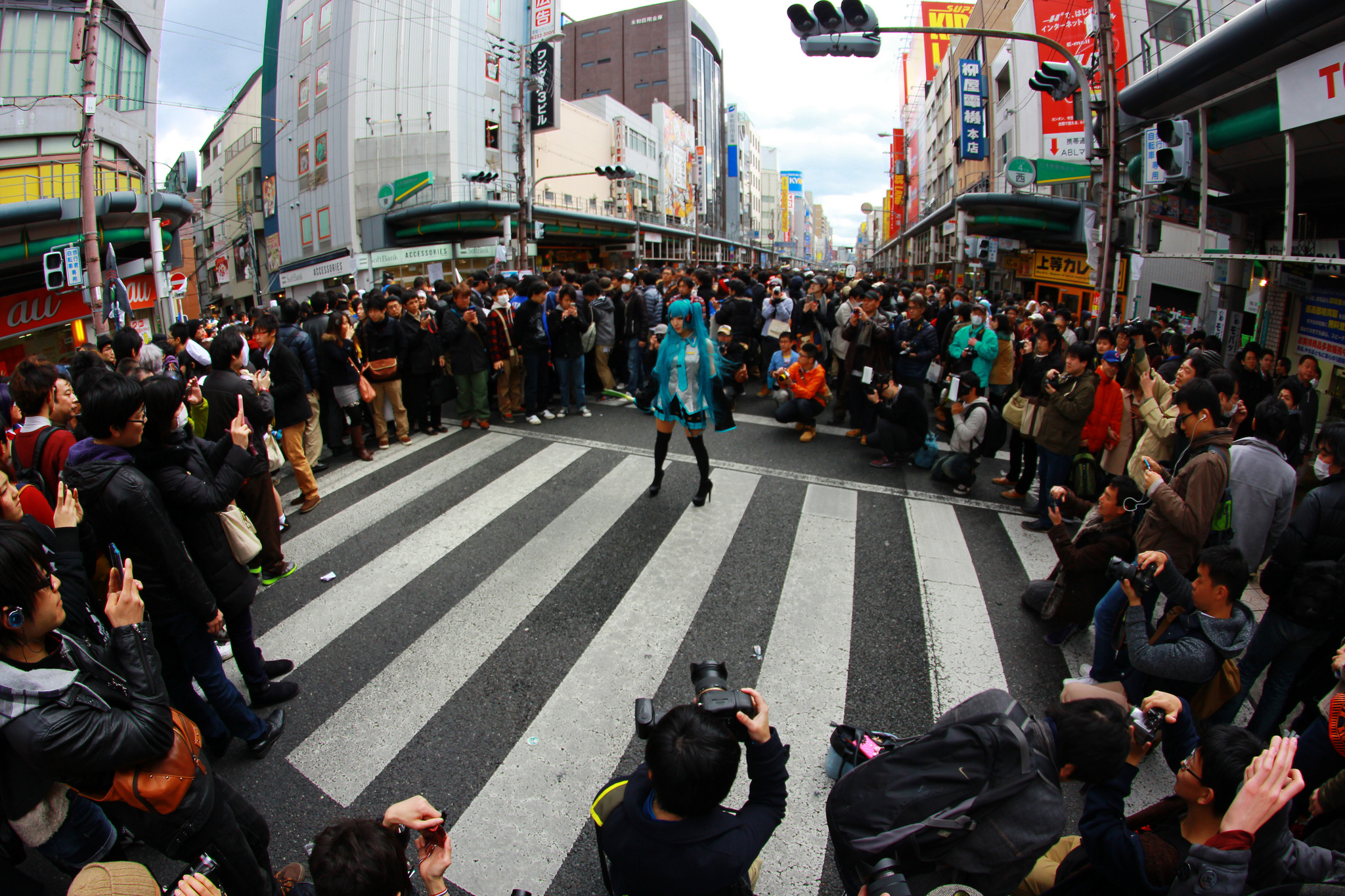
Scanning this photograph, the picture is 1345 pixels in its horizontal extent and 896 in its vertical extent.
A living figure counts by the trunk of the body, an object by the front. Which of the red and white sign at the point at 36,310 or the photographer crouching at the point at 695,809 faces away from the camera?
the photographer crouching

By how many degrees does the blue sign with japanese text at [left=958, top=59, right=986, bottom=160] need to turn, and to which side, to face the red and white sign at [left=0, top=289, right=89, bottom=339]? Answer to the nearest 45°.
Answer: approximately 45° to its right

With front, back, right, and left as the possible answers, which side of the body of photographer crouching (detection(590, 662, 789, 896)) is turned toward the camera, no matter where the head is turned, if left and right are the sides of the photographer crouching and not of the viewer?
back

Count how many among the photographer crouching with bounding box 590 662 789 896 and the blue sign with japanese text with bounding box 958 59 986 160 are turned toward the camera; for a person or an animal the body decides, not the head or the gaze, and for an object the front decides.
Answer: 1

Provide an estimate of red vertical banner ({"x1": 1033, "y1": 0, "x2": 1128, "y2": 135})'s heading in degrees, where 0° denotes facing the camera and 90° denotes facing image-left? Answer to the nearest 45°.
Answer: approximately 0°

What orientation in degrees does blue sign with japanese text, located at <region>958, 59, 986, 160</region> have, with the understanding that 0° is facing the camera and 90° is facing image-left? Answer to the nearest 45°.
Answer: approximately 0°
